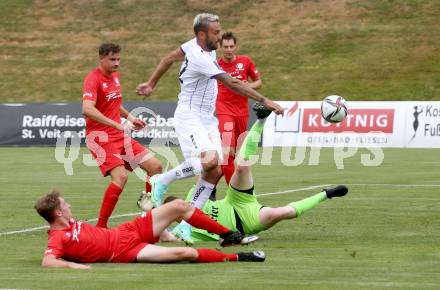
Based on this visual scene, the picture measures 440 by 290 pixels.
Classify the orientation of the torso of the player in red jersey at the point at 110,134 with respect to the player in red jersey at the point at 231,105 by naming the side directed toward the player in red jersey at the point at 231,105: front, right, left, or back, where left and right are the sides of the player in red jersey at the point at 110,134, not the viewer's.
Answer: left

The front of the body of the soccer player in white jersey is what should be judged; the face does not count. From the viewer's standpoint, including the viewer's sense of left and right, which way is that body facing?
facing to the right of the viewer

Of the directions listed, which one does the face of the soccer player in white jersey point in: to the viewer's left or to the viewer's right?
to the viewer's right

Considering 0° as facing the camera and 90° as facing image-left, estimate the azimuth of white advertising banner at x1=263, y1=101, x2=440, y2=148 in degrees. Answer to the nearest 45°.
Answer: approximately 0°
